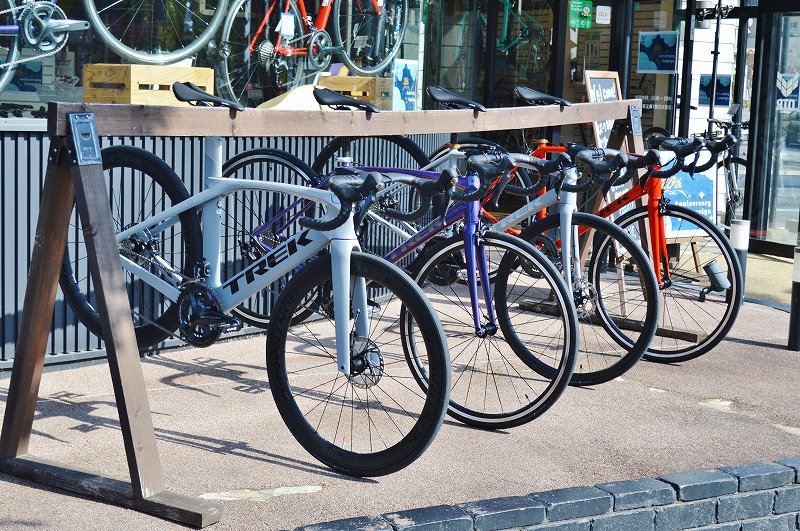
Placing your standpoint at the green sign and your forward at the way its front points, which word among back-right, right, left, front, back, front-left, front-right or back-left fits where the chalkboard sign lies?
front

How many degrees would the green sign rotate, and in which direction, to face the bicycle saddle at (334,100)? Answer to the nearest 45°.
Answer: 0° — it already faces it

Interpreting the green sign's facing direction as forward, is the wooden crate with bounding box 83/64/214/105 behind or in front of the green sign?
in front

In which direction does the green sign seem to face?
toward the camera

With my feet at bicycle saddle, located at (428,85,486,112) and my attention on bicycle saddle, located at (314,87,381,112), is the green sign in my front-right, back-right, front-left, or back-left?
back-right

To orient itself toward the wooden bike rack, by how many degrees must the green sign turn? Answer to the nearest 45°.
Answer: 0° — it already faces it

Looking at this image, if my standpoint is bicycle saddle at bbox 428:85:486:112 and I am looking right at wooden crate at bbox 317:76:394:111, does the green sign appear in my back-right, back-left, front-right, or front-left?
front-right

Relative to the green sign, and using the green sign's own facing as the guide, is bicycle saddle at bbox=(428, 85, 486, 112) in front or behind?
in front

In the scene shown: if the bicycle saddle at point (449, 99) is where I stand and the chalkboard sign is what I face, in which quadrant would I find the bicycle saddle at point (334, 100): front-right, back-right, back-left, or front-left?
back-left

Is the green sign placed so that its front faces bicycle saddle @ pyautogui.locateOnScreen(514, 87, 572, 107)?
yes

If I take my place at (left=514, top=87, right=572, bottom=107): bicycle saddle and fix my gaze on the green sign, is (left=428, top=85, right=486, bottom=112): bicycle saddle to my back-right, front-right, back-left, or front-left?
back-left
